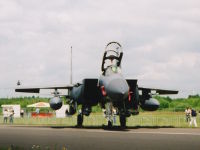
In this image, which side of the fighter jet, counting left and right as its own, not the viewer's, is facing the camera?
front
